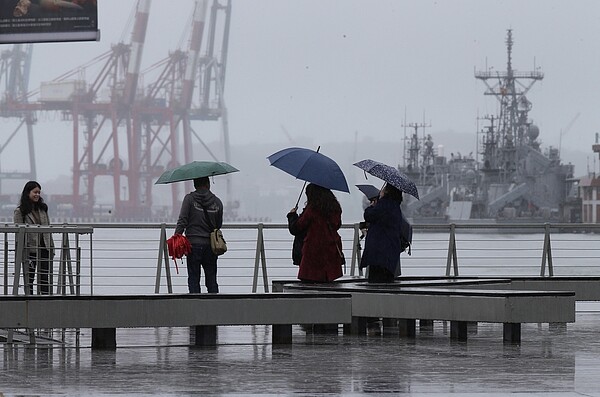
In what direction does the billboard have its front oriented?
toward the camera

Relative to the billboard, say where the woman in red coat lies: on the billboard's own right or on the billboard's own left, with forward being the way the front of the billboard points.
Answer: on the billboard's own left

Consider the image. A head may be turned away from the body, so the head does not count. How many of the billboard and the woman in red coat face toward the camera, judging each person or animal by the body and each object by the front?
1

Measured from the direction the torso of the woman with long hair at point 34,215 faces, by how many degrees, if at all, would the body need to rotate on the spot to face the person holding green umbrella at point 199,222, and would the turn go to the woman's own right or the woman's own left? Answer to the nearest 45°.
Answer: approximately 45° to the woman's own left

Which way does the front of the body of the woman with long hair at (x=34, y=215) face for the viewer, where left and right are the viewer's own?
facing the viewer and to the right of the viewer

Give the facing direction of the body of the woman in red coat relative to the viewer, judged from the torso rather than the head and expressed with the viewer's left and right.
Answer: facing away from the viewer and to the left of the viewer

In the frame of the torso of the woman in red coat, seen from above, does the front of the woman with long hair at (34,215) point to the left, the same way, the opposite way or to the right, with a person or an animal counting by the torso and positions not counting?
the opposite way
